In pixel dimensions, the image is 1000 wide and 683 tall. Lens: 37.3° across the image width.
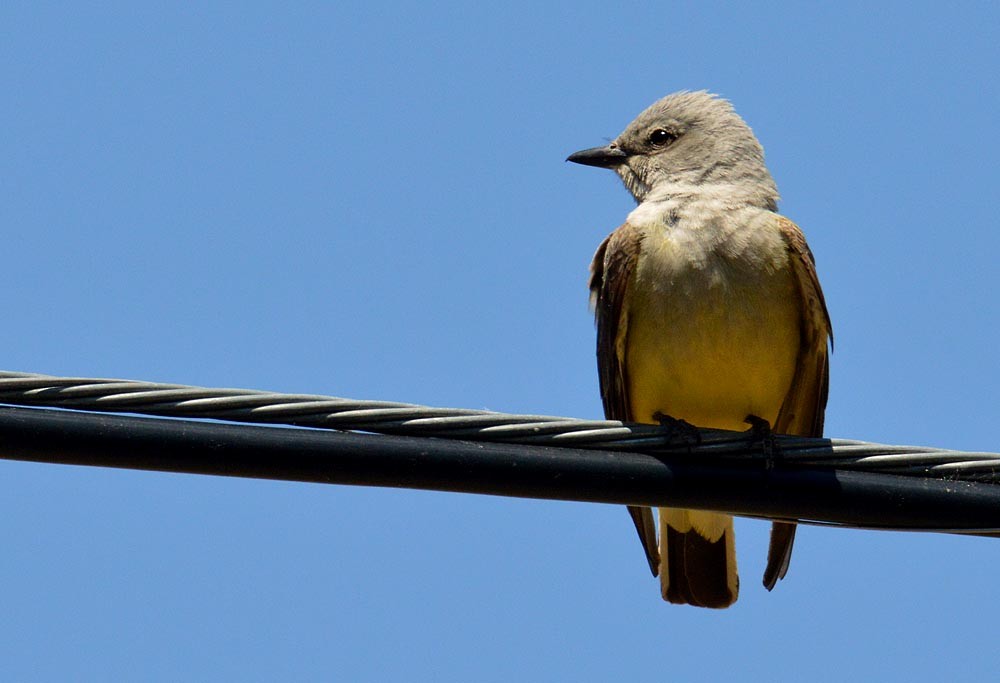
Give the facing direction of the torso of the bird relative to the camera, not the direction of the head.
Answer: toward the camera
